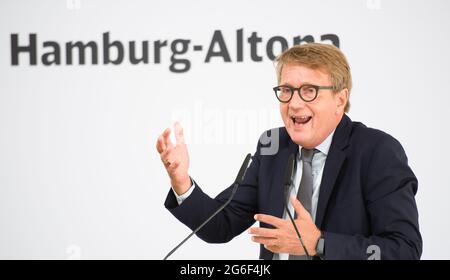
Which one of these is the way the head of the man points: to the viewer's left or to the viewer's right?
to the viewer's left

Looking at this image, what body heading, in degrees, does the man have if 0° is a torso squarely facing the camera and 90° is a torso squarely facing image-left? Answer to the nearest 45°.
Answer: approximately 45°
